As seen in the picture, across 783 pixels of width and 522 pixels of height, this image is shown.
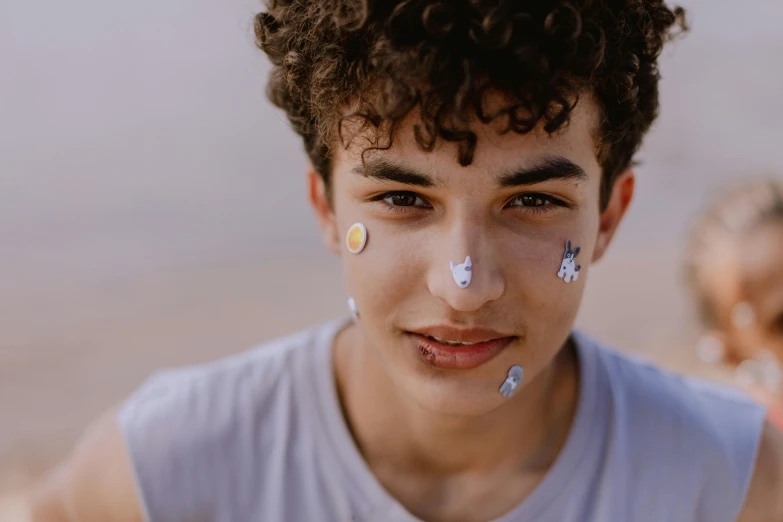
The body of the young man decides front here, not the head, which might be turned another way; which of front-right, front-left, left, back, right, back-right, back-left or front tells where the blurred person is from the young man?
back-left

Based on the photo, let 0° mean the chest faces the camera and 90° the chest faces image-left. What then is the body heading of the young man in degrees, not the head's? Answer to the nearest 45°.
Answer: approximately 0°
